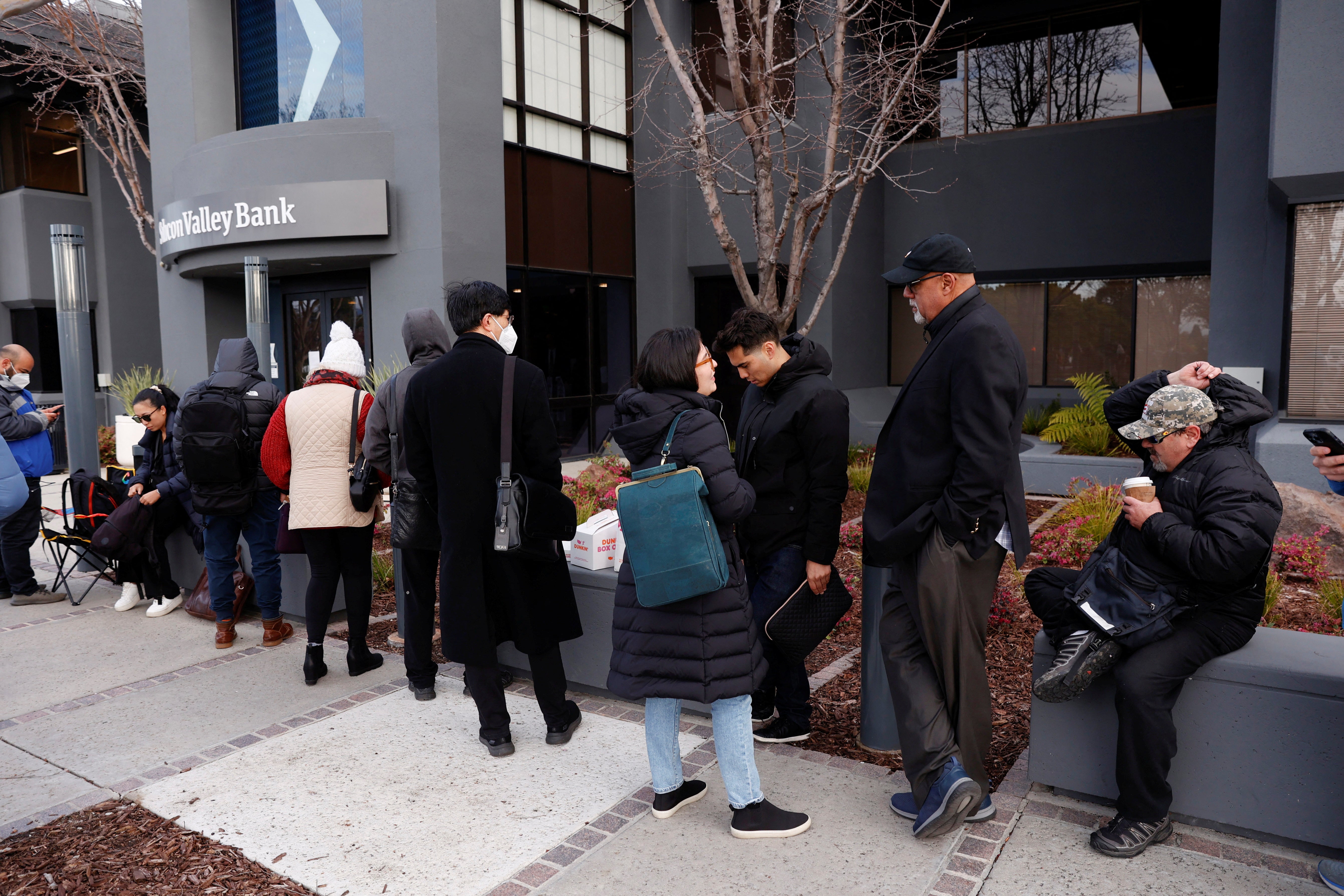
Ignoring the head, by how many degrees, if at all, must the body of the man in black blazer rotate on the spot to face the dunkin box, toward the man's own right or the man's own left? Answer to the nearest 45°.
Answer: approximately 45° to the man's own right

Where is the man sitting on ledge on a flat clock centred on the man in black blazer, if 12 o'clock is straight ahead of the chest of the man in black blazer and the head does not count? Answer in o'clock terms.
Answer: The man sitting on ledge is roughly at 6 o'clock from the man in black blazer.

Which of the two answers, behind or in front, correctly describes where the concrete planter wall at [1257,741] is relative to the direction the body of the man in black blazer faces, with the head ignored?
behind

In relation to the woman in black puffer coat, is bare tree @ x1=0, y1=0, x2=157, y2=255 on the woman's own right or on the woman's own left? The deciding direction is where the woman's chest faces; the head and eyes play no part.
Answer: on the woman's own left

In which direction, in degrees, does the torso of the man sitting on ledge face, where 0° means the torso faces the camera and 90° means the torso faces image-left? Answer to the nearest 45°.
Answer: approximately 90°

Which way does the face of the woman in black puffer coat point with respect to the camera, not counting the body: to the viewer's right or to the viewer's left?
to the viewer's right

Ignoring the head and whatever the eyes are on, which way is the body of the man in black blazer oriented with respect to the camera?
to the viewer's left

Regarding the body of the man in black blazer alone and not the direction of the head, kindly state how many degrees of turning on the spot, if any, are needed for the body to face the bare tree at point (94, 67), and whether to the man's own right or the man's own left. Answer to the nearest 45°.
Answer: approximately 45° to the man's own right

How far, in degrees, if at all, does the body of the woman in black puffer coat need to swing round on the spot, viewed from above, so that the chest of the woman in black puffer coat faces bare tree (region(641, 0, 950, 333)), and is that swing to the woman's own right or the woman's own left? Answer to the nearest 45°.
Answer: approximately 45° to the woman's own left

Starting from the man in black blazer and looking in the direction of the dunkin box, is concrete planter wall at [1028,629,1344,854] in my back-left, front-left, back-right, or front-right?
back-right

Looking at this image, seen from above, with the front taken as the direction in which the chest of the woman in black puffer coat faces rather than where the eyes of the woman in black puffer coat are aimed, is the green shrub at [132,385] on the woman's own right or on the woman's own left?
on the woman's own left

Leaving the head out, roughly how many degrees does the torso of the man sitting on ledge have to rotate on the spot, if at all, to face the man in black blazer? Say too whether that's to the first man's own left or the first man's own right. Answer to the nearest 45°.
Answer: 0° — they already face them

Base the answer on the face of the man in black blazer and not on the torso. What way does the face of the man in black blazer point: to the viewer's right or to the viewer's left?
to the viewer's left
